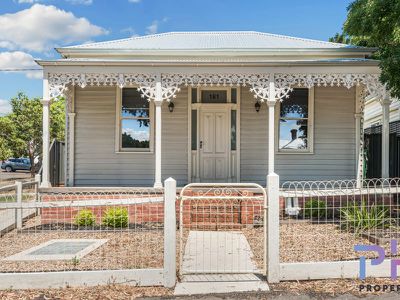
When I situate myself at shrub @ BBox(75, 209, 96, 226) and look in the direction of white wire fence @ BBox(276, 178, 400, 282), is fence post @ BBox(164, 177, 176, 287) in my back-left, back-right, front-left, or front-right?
front-right

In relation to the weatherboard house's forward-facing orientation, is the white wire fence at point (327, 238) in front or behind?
in front

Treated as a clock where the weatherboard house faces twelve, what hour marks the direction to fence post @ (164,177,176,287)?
The fence post is roughly at 12 o'clock from the weatherboard house.

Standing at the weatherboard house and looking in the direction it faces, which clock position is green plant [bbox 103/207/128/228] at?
The green plant is roughly at 1 o'clock from the weatherboard house.

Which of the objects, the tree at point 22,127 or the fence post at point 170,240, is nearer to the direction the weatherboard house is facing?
the fence post

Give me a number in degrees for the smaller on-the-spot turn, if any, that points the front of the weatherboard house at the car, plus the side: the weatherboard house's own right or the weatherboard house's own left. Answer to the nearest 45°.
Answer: approximately 135° to the weatherboard house's own right

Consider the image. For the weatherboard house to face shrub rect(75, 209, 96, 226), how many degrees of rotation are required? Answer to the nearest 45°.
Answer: approximately 45° to its right

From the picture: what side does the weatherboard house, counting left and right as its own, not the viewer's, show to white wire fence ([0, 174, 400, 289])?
front

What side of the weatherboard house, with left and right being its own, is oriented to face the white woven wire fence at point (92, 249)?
front

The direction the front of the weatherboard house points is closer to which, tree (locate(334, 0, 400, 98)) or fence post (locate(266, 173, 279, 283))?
the fence post

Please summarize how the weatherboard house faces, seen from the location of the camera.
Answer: facing the viewer

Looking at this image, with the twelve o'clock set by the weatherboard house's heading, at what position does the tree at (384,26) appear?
The tree is roughly at 10 o'clock from the weatherboard house.

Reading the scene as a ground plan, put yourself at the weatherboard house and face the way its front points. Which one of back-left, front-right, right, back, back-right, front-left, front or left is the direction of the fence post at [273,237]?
front

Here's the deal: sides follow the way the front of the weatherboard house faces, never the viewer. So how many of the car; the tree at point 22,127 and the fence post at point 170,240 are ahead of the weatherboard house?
1

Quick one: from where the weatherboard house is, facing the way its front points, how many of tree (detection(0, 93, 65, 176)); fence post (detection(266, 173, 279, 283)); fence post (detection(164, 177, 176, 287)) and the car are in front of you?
2
